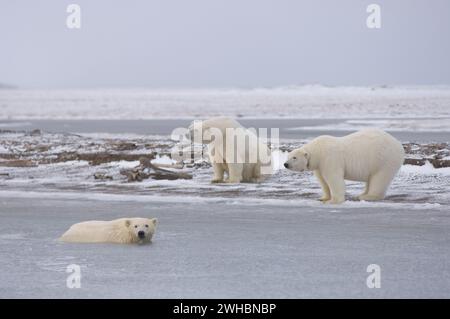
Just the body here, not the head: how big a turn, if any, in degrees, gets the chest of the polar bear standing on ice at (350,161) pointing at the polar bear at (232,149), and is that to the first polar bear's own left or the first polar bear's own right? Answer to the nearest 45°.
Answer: approximately 45° to the first polar bear's own right

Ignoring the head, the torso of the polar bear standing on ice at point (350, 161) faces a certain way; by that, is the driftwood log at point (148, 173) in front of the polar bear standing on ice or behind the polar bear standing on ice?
in front

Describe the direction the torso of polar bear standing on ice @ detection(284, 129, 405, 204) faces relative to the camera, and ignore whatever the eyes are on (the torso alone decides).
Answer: to the viewer's left

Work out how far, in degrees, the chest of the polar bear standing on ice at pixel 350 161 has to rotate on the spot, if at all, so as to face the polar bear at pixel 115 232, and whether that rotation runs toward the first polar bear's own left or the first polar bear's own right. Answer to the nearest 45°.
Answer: approximately 45° to the first polar bear's own left
